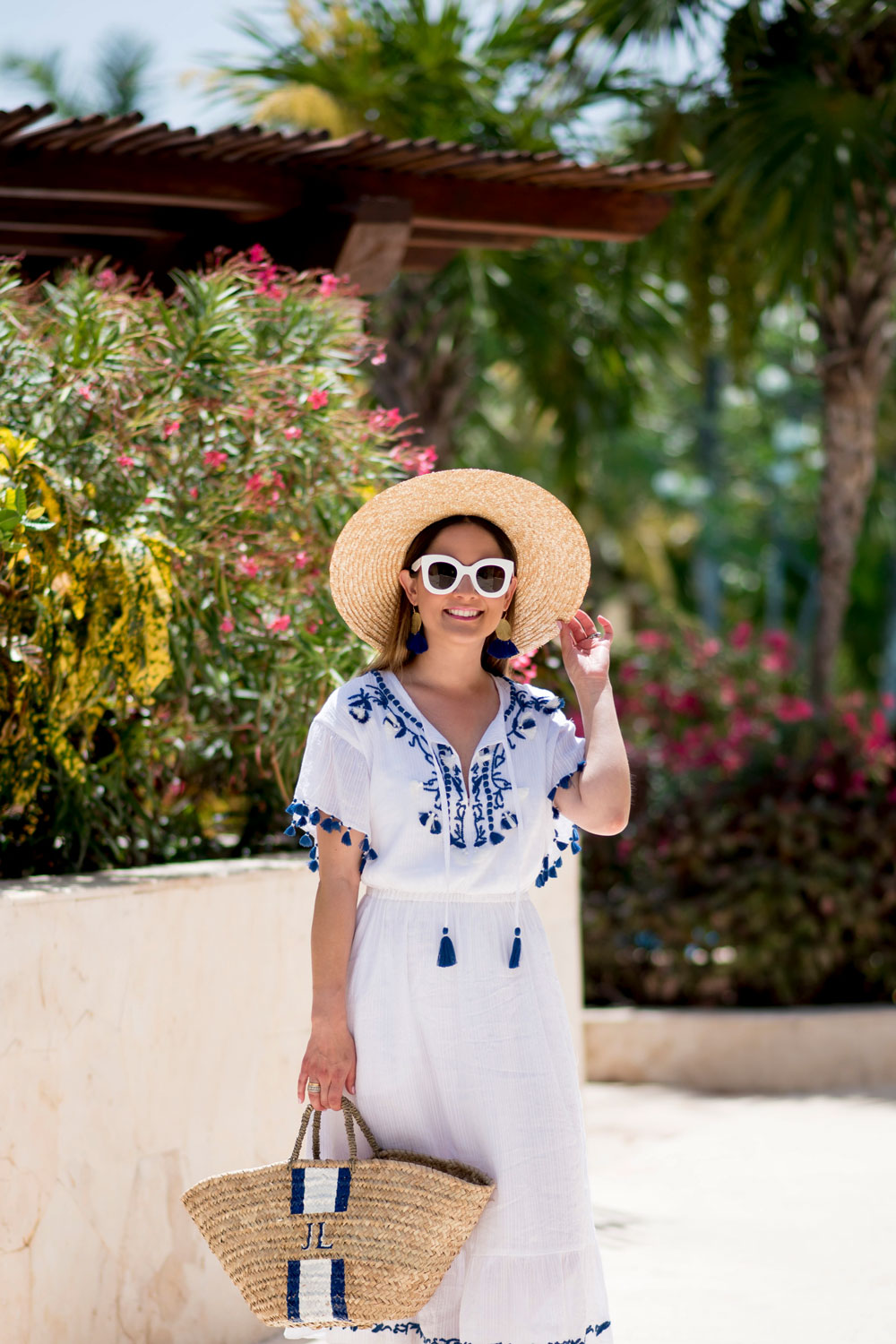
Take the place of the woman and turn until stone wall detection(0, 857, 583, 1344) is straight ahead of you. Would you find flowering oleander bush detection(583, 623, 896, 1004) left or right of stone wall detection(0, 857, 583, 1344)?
right

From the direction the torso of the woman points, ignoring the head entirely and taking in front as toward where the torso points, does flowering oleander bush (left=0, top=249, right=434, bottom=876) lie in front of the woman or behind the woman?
behind

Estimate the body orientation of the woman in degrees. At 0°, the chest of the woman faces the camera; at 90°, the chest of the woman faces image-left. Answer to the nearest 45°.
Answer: approximately 0°

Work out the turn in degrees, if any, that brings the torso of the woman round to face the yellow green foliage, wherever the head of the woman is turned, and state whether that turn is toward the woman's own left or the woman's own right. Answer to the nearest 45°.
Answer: approximately 135° to the woman's own right

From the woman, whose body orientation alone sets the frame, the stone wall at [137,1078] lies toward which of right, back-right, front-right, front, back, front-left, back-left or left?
back-right

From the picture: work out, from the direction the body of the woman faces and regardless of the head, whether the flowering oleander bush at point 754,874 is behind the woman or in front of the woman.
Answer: behind
